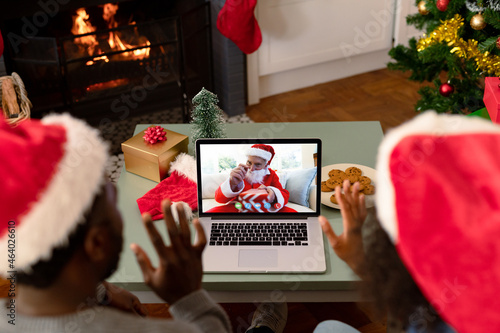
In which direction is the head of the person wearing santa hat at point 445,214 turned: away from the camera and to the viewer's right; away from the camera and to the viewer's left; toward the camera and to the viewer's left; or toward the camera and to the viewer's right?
away from the camera and to the viewer's left

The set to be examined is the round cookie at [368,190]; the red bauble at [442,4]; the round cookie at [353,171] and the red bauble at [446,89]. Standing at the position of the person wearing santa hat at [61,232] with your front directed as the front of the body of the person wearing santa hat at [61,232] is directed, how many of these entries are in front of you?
4

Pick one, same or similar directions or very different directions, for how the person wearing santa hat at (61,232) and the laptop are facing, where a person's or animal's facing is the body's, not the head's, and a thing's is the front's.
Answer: very different directions

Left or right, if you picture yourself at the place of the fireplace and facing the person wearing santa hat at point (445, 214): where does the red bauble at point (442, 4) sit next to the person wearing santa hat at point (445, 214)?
left

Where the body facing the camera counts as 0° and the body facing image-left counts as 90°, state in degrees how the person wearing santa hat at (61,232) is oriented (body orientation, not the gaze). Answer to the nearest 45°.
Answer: approximately 225°

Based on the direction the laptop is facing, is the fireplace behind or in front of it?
behind

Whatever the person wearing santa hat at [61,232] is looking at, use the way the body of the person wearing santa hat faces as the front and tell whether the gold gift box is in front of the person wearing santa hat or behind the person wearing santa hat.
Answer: in front

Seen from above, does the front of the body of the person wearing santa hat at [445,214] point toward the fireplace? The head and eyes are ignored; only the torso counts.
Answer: yes

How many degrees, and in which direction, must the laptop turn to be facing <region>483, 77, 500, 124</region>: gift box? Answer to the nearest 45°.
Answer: approximately 135° to its left

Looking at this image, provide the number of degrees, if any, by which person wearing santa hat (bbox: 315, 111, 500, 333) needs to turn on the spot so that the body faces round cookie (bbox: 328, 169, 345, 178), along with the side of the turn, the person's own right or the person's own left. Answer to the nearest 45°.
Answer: approximately 45° to the person's own right

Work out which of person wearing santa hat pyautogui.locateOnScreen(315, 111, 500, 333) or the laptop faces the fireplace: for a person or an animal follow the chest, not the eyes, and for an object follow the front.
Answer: the person wearing santa hat

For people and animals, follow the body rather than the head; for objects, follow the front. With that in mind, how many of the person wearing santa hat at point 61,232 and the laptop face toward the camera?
1

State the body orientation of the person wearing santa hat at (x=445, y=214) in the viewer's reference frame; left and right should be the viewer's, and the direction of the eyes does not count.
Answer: facing away from the viewer and to the left of the viewer

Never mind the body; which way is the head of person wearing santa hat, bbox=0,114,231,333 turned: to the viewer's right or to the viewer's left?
to the viewer's right
